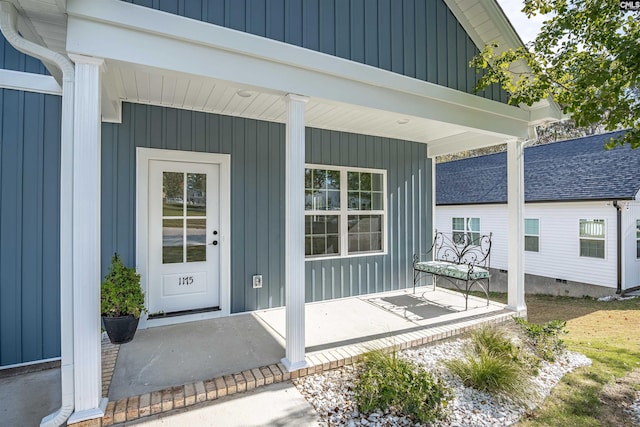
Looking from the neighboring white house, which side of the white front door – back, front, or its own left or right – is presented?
left

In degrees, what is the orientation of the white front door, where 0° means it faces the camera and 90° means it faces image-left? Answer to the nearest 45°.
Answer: approximately 0°
